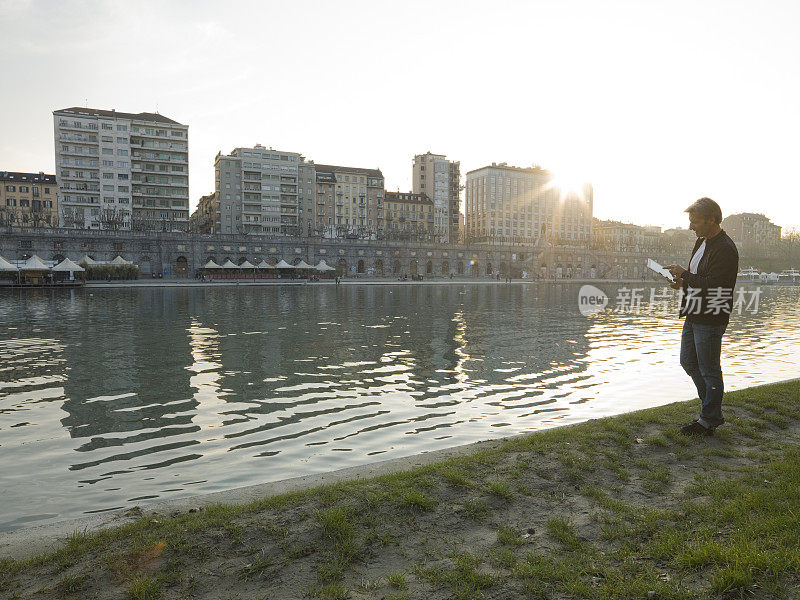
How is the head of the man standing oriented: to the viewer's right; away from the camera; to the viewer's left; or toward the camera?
to the viewer's left

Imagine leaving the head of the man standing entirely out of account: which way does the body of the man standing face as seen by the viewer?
to the viewer's left
